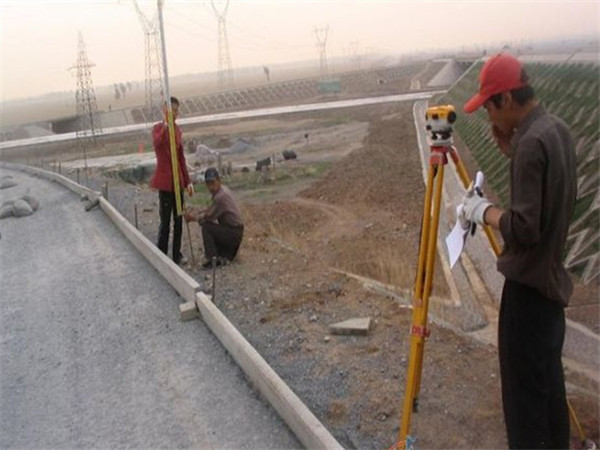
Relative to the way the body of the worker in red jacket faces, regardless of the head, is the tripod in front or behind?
in front

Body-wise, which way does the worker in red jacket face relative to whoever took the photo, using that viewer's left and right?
facing the viewer and to the right of the viewer

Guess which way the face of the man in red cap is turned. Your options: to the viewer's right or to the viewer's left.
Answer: to the viewer's left

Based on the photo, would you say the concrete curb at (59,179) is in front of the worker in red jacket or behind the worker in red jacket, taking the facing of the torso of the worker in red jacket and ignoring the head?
behind

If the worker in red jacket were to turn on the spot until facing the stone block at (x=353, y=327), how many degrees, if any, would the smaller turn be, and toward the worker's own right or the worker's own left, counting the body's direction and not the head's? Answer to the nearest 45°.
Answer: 0° — they already face it
